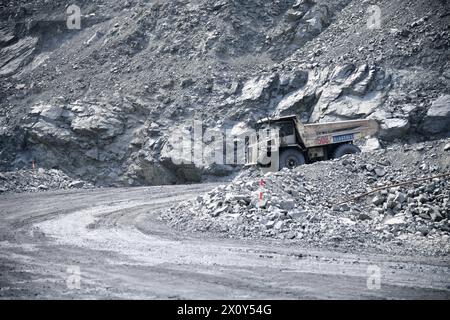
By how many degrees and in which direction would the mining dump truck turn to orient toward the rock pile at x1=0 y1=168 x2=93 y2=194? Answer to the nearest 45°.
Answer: approximately 45° to its right

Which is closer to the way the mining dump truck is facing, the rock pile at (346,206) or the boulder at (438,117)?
the rock pile

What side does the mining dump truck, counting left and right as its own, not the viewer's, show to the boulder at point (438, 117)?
back

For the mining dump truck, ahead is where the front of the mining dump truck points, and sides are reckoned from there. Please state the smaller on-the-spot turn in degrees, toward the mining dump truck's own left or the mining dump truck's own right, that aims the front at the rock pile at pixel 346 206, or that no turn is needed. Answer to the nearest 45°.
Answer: approximately 45° to the mining dump truck's own left

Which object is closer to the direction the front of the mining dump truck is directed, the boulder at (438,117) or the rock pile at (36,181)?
the rock pile

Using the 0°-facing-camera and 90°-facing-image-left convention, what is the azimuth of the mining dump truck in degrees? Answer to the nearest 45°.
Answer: approximately 45°

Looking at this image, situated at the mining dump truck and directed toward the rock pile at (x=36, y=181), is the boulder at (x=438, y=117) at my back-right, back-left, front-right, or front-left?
back-right
